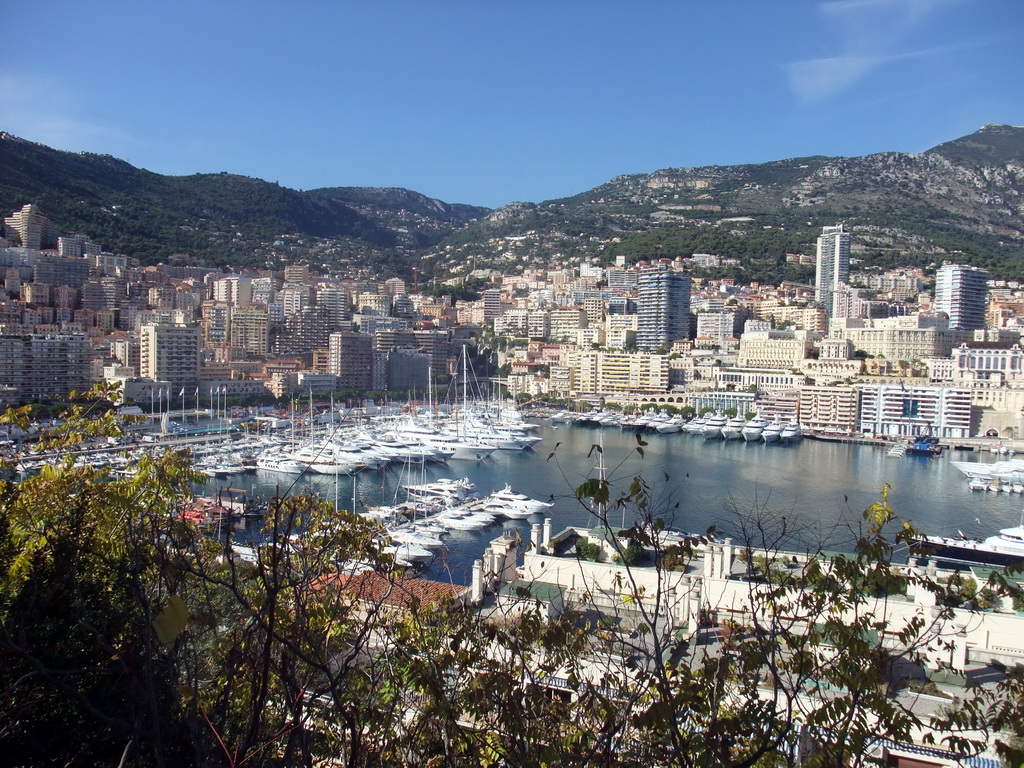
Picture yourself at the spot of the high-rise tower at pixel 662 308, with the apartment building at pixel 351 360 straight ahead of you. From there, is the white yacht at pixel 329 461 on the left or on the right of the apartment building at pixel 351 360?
left

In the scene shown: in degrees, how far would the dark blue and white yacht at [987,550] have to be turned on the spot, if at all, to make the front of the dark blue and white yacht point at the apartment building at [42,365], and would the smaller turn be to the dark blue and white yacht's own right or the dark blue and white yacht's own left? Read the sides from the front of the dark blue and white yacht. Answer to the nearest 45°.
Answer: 0° — it already faces it

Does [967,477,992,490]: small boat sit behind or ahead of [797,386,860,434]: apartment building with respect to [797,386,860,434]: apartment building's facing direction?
ahead

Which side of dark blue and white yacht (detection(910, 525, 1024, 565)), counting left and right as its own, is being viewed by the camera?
left

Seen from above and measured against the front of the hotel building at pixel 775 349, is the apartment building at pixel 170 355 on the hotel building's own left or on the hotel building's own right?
on the hotel building's own right

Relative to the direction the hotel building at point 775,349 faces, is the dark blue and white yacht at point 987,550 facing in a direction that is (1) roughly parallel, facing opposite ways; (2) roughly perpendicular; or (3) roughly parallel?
roughly perpendicular

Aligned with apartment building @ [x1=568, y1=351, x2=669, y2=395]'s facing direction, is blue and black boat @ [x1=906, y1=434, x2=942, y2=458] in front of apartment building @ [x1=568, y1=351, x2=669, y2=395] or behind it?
in front

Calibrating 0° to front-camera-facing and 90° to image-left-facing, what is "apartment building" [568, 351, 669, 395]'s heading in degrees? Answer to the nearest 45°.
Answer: approximately 0°

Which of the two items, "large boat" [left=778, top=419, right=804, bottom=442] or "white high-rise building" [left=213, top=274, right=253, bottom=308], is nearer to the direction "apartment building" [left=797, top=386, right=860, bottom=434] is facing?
the large boat

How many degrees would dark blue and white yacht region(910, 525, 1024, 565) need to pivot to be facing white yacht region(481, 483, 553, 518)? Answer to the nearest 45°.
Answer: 0° — it already faces it

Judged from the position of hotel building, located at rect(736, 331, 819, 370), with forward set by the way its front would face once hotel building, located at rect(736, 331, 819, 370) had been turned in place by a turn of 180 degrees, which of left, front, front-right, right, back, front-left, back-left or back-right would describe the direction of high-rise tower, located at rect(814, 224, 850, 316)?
front
